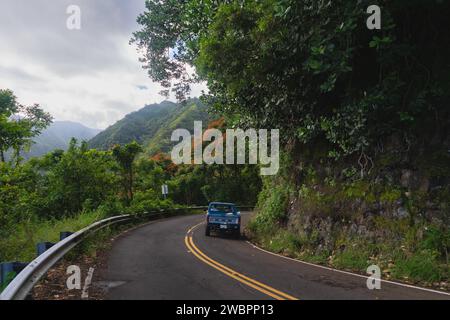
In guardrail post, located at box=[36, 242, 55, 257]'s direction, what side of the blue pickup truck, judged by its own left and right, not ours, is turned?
back

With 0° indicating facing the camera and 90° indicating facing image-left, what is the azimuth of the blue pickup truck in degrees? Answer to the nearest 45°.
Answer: approximately 180°

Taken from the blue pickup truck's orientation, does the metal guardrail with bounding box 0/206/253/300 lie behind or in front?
behind

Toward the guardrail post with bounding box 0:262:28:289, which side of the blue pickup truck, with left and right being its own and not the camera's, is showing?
back
